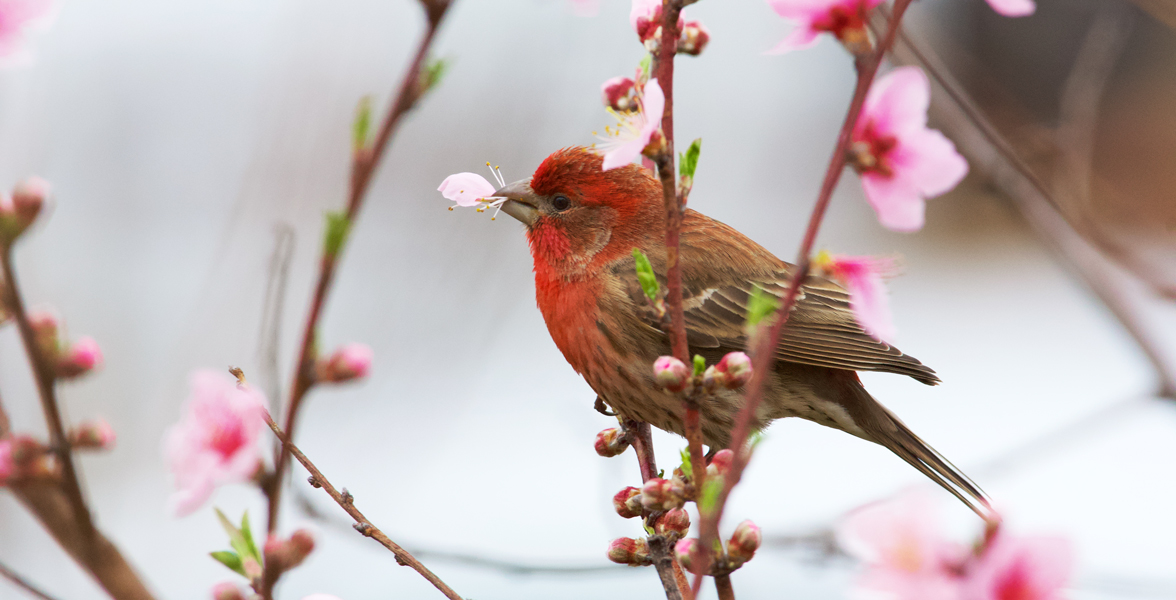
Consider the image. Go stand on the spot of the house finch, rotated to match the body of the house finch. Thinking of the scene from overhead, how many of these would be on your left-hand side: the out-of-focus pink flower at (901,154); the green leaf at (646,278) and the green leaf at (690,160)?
3

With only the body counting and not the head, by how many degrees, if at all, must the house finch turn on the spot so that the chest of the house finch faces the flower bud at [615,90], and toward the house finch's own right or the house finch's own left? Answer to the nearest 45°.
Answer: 0° — it already faces it

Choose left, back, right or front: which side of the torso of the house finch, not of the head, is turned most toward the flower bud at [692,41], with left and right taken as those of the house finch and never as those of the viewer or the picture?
left

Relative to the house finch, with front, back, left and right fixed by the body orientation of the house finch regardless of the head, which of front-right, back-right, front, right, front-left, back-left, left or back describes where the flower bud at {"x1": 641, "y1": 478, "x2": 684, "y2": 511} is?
left

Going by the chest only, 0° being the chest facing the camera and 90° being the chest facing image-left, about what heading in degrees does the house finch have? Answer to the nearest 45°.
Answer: approximately 90°
